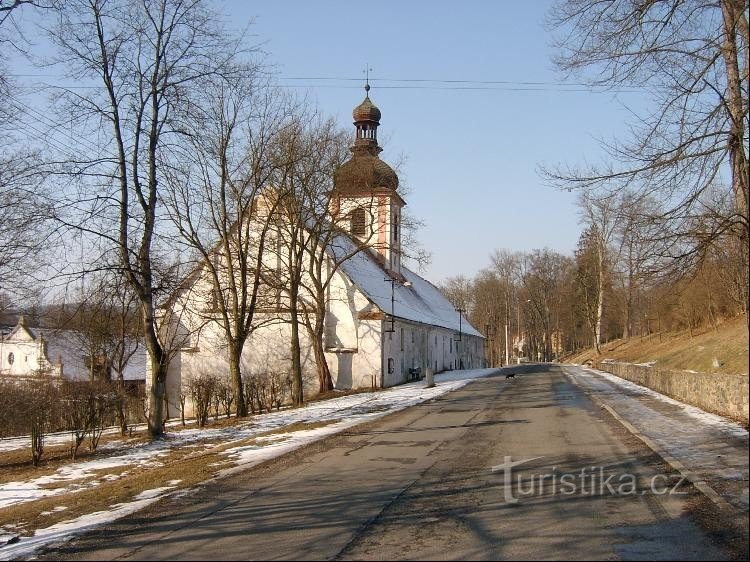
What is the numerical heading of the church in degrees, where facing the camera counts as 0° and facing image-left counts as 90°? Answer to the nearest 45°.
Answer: approximately 45°

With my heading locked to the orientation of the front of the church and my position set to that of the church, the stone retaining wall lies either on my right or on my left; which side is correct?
on my left
